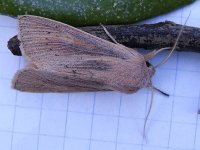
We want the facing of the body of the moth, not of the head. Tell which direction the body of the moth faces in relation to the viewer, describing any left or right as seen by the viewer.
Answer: facing to the right of the viewer
